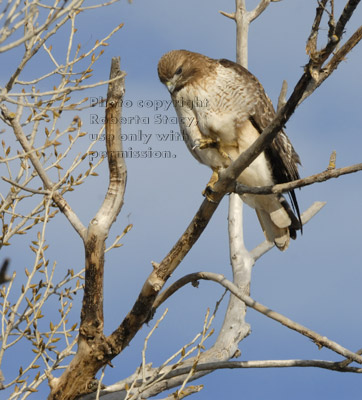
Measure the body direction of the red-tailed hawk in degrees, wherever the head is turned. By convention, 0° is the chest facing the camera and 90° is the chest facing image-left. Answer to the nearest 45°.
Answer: approximately 45°
